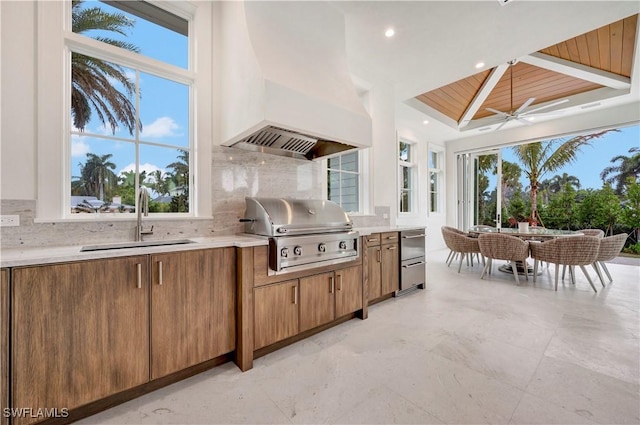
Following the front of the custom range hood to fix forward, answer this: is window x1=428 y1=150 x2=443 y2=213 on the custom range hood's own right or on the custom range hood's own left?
on the custom range hood's own left

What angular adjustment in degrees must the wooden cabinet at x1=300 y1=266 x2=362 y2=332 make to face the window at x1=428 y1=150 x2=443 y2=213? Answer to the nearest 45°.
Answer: approximately 90° to its left

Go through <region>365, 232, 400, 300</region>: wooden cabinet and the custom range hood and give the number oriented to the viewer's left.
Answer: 0

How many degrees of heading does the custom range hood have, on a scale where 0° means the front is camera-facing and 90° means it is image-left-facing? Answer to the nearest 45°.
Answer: approximately 315°

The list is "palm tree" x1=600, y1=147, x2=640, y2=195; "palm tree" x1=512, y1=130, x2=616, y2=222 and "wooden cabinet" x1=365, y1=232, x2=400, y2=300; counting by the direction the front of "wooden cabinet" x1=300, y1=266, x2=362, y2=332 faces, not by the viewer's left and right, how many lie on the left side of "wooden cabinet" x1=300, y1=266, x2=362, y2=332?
3

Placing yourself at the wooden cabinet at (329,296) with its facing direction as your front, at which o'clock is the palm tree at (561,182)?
The palm tree is roughly at 9 o'clock from the wooden cabinet.

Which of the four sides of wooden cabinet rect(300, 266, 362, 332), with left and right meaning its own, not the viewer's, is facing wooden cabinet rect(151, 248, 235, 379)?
right

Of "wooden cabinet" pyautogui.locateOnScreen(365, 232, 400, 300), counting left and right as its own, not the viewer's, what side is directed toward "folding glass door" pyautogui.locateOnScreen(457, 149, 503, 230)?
left

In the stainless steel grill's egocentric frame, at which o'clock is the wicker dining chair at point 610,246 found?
The wicker dining chair is roughly at 10 o'clock from the stainless steel grill.

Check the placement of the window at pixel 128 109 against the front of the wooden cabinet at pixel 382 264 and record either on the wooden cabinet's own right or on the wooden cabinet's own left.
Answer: on the wooden cabinet's own right

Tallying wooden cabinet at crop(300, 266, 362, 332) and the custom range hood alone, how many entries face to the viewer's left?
0

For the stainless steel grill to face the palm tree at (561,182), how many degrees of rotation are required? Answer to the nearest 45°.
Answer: approximately 90° to its left

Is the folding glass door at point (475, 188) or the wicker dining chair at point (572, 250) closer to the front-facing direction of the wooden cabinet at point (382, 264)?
the wicker dining chair

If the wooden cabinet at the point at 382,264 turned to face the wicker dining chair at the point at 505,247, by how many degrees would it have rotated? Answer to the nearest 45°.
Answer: approximately 90° to its left

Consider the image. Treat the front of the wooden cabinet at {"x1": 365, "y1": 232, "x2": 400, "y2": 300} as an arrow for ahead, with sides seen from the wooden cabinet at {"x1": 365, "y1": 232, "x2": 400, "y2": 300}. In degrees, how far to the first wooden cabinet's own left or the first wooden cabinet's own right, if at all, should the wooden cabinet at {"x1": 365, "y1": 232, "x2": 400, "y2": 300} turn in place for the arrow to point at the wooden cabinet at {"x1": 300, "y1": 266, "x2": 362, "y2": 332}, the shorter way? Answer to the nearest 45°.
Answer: approximately 90° to the first wooden cabinet's own right

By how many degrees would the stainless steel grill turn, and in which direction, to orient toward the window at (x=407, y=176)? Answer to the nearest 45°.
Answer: approximately 90° to its left
